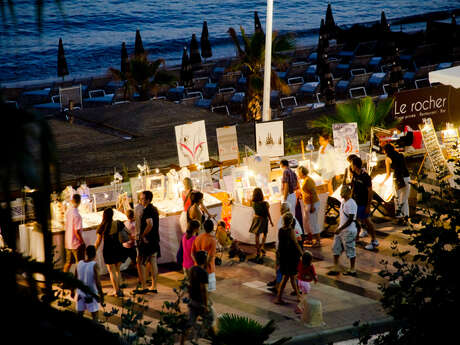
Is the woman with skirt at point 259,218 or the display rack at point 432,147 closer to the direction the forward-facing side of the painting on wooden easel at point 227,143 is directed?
the woman with skirt

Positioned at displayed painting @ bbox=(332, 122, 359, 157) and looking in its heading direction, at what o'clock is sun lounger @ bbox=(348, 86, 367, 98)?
The sun lounger is roughly at 6 o'clock from the displayed painting.

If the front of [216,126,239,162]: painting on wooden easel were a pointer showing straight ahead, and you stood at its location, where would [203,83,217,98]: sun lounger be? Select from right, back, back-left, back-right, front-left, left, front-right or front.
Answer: back

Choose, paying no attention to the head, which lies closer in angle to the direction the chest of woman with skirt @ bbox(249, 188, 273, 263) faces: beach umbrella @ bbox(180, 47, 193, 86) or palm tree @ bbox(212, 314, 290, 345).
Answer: the beach umbrella

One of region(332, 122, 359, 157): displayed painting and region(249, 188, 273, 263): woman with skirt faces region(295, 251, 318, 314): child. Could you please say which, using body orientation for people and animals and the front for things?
the displayed painting

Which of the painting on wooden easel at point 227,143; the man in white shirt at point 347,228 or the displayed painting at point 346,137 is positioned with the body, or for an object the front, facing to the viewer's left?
the man in white shirt
